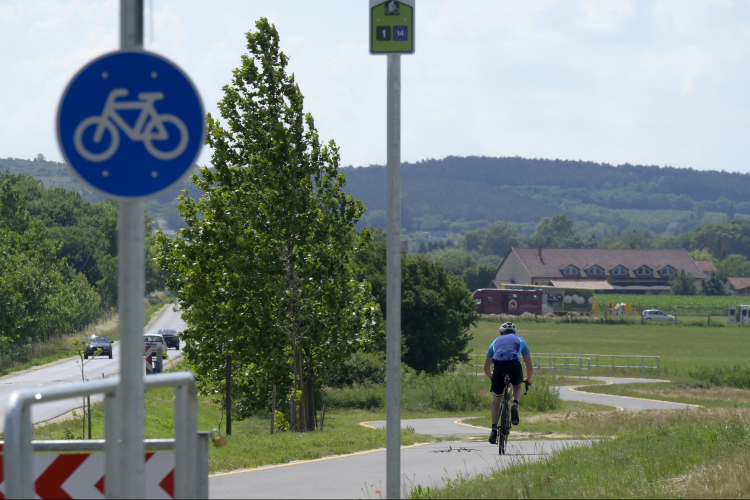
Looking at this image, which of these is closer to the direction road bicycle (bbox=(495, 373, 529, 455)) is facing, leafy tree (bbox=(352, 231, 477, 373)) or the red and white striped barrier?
the leafy tree

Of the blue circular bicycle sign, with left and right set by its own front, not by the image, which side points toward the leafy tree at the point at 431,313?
back

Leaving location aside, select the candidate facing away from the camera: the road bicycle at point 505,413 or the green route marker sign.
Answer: the road bicycle

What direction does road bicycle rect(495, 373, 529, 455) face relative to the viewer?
away from the camera

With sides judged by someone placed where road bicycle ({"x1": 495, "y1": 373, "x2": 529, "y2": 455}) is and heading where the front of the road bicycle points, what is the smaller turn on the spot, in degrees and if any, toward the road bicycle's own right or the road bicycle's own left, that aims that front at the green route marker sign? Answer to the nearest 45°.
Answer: approximately 180°

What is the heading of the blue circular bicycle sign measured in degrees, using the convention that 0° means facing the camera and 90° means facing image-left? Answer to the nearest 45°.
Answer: approximately 0°

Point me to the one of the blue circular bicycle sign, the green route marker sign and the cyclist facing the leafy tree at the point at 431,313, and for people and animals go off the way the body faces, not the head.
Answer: the cyclist

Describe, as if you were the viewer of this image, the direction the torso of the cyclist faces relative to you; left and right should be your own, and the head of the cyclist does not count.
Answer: facing away from the viewer
